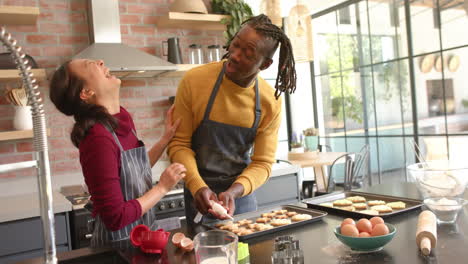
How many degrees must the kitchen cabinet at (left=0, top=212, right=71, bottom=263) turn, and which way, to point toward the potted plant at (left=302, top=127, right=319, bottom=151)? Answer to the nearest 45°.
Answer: approximately 90° to its left

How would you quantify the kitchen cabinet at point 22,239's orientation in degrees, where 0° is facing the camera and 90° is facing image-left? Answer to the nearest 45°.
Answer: approximately 315°

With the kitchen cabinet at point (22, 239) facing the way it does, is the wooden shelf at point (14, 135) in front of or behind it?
behind

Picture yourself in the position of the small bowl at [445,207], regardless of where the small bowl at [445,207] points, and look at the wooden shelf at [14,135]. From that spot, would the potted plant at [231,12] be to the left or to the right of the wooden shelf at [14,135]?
right

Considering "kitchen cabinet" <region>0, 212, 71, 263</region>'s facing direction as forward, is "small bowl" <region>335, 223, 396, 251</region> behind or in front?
in front

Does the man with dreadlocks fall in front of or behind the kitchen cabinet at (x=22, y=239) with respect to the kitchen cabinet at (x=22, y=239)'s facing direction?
in front

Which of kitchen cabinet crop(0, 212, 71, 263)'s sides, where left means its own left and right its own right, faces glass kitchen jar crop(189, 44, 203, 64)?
left
